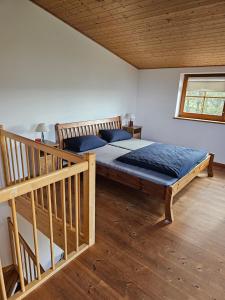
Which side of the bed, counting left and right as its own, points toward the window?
left

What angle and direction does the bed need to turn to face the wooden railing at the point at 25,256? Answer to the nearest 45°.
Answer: approximately 135° to its right

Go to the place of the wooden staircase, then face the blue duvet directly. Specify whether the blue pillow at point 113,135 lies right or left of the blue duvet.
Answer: left

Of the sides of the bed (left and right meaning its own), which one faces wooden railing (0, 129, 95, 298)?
right

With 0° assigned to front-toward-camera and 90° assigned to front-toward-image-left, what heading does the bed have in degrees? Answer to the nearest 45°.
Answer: approximately 315°

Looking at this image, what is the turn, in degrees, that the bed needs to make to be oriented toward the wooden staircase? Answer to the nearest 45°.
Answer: approximately 135° to its right

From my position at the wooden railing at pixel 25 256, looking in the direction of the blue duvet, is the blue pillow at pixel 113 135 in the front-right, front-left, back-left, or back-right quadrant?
front-left
